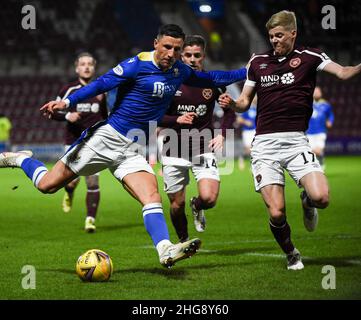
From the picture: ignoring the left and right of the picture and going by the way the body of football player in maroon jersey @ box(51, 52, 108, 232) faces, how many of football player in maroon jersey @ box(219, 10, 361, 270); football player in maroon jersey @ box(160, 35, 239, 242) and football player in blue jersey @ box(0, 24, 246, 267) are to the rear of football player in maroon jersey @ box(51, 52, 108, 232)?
0

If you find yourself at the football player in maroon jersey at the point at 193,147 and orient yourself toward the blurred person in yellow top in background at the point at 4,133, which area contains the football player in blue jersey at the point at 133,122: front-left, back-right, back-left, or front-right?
back-left

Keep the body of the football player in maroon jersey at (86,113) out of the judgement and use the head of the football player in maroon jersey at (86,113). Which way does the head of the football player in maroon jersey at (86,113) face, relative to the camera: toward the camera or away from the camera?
toward the camera

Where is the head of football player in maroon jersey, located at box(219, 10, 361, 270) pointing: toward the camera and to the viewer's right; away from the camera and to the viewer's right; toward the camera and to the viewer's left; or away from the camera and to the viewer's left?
toward the camera and to the viewer's left

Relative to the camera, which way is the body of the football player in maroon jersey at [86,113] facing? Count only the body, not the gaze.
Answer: toward the camera

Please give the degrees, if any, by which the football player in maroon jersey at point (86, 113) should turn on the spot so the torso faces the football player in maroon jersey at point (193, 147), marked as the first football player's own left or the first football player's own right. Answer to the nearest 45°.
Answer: approximately 45° to the first football player's own left

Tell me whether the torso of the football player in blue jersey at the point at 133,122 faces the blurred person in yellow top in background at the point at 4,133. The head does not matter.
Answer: no

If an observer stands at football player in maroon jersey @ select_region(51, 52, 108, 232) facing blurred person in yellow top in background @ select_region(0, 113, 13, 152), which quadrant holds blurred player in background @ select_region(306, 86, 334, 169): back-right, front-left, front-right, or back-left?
front-right

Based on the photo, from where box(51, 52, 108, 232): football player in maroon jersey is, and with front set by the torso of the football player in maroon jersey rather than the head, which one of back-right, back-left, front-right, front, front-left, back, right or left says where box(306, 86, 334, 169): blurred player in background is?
back-left

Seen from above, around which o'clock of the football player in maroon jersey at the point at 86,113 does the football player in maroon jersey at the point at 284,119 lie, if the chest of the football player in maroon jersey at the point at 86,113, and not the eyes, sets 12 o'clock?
the football player in maroon jersey at the point at 284,119 is roughly at 11 o'clock from the football player in maroon jersey at the point at 86,113.

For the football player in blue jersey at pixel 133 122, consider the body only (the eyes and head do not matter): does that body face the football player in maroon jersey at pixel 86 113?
no

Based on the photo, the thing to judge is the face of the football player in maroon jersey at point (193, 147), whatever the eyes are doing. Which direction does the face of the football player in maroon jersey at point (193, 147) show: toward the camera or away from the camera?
toward the camera

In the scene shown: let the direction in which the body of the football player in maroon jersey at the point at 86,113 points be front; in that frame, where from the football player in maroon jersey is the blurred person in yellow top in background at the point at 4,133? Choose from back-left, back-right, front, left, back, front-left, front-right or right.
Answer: back
